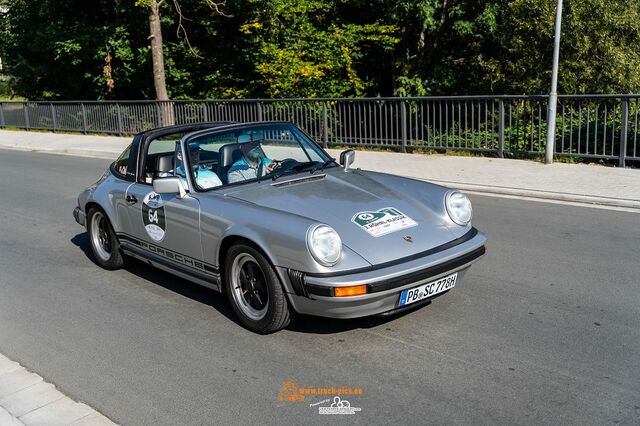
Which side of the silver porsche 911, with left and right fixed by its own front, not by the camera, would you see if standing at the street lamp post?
left

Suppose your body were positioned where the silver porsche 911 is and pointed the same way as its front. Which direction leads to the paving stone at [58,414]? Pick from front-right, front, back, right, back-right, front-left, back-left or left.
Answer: right

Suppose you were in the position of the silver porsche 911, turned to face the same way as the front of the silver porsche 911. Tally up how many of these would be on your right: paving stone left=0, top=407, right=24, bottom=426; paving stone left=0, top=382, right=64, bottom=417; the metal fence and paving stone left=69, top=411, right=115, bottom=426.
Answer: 3

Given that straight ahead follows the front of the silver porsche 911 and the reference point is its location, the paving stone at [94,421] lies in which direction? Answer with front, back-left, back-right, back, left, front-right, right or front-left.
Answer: right

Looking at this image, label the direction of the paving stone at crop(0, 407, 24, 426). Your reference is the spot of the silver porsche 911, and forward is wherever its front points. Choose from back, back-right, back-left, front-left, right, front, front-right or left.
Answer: right

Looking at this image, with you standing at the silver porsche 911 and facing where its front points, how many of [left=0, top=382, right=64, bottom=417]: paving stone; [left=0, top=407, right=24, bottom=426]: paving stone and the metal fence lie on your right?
2

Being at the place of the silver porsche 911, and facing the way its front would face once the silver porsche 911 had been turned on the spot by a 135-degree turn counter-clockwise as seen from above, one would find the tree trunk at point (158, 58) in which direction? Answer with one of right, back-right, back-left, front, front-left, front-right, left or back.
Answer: front

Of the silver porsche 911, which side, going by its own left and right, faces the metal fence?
left

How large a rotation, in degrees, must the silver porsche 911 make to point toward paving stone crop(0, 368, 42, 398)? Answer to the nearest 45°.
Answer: approximately 90° to its right

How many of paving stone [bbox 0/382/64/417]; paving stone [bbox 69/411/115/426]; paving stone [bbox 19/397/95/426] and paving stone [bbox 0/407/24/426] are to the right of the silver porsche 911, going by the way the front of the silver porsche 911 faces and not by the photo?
4

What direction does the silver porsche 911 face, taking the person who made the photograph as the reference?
facing the viewer and to the right of the viewer
